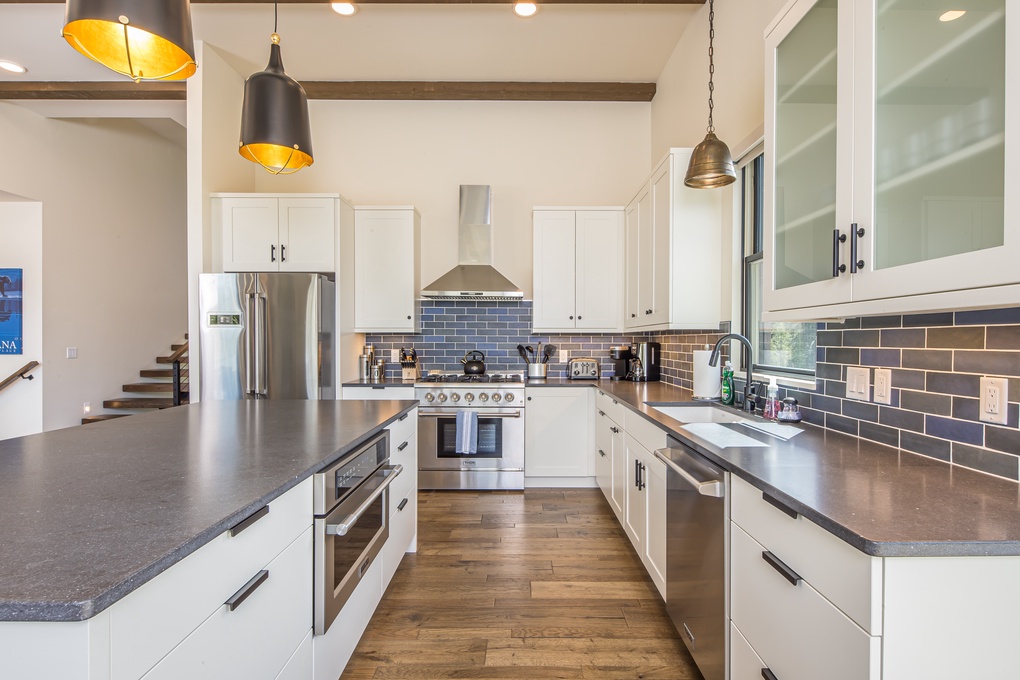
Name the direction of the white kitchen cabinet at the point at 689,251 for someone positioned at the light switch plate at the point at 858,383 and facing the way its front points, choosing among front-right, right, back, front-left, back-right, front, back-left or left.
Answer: right

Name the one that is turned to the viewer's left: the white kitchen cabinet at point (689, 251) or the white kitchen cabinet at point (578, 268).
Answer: the white kitchen cabinet at point (689, 251)

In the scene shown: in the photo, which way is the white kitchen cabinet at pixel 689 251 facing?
to the viewer's left

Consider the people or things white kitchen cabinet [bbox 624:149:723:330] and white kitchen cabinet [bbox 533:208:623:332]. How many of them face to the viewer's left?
1

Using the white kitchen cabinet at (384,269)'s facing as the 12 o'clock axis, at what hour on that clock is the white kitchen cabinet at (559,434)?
the white kitchen cabinet at (559,434) is roughly at 10 o'clock from the white kitchen cabinet at (384,269).

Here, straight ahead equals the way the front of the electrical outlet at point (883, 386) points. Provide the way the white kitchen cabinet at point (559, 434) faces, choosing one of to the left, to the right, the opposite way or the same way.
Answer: to the left

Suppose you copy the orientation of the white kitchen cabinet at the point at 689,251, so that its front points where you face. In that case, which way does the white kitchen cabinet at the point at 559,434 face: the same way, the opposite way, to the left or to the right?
to the left

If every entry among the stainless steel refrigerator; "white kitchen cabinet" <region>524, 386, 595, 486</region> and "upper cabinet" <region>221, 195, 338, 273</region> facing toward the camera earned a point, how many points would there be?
3

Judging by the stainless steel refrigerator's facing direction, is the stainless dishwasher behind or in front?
in front

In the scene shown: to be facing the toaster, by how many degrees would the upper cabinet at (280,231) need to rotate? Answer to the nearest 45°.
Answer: approximately 90° to its left

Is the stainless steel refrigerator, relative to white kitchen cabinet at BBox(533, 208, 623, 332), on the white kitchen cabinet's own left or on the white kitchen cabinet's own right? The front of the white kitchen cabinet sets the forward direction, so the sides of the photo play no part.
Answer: on the white kitchen cabinet's own right

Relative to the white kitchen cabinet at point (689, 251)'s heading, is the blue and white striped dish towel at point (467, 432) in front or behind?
in front

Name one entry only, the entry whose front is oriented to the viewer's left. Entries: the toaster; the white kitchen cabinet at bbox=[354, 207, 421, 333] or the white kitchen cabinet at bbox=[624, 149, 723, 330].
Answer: the white kitchen cabinet at bbox=[624, 149, 723, 330]
